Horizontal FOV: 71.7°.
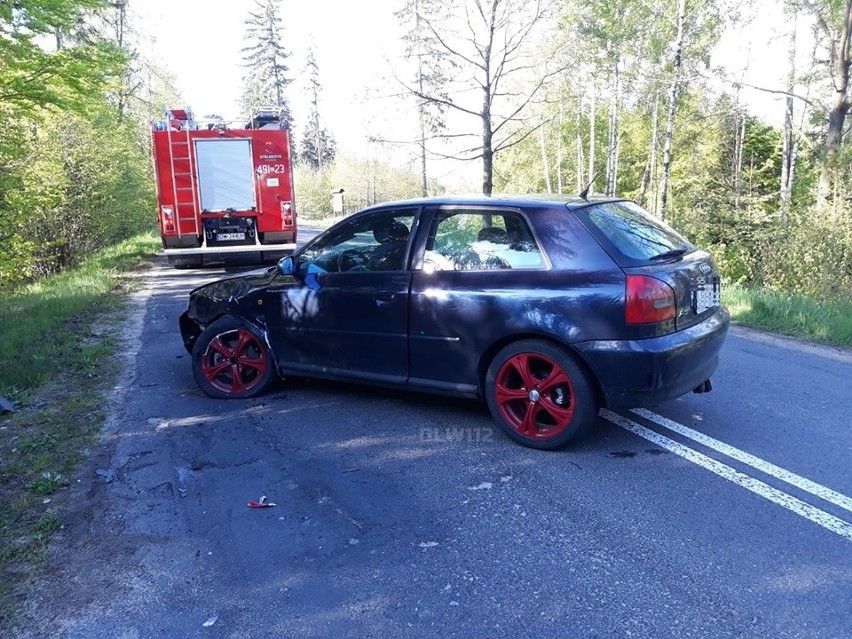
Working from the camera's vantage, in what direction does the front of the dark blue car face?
facing away from the viewer and to the left of the viewer

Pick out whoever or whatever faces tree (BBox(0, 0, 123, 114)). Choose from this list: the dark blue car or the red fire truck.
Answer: the dark blue car

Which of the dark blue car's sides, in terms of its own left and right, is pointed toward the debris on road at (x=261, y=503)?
left

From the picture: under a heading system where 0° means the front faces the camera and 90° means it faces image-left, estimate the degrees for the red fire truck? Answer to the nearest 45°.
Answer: approximately 180°

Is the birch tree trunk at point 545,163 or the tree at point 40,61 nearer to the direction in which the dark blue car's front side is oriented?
the tree

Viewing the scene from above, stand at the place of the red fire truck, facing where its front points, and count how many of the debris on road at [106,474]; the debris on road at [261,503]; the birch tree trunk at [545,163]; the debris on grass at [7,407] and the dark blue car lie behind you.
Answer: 4

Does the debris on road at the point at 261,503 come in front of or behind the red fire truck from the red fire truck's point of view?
behind

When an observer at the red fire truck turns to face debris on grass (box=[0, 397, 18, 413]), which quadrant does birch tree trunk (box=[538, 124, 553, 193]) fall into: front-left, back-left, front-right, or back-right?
back-left

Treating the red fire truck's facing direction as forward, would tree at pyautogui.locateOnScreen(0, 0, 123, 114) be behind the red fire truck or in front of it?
behind

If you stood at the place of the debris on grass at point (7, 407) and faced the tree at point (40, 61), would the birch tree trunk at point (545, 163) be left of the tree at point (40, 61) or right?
right

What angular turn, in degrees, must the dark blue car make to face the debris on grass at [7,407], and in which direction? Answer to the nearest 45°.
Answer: approximately 45° to its left
